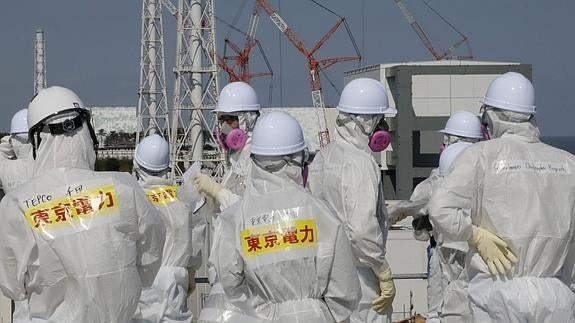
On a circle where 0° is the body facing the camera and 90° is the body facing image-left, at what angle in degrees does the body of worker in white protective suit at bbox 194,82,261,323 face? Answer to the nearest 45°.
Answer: approximately 45°

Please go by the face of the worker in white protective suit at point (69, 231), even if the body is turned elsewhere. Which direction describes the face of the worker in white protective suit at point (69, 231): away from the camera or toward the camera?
away from the camera

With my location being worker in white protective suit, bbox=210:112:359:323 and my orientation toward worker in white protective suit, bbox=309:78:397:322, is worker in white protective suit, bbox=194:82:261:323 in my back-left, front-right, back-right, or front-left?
front-left

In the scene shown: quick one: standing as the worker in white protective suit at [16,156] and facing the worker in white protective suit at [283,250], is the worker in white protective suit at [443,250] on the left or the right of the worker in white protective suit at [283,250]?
left

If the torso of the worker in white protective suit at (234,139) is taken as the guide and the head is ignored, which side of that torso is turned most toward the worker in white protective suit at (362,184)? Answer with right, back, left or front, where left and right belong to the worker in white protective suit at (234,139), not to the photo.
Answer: left

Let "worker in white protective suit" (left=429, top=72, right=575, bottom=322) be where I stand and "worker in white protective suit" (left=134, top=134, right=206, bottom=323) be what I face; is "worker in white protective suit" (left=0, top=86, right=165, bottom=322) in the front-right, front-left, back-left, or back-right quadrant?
front-left

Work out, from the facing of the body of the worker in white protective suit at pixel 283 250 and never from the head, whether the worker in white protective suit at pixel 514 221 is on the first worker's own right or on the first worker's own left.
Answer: on the first worker's own right

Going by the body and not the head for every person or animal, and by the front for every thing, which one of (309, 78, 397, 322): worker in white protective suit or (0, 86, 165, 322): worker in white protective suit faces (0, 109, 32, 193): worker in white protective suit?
(0, 86, 165, 322): worker in white protective suit

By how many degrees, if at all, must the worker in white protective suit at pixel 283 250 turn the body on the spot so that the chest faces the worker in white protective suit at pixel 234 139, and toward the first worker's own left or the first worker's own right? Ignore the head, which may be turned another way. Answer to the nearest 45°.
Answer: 0° — they already face them

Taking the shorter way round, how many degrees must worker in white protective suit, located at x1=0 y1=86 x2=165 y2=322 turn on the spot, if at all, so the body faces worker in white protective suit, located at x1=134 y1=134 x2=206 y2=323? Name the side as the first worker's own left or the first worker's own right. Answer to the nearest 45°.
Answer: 0° — they already face them

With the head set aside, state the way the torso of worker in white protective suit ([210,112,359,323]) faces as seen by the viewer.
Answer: away from the camera

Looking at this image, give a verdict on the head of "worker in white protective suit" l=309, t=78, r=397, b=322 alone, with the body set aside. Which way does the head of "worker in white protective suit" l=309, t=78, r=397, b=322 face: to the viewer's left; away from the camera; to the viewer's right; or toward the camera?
to the viewer's right

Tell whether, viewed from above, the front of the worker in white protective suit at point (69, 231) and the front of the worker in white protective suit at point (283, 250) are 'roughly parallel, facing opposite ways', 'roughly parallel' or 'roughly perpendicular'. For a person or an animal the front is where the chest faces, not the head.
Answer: roughly parallel

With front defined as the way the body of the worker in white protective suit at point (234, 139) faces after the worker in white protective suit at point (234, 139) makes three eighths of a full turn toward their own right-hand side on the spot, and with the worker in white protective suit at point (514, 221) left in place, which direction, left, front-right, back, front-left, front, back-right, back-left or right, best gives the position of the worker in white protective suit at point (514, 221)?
back-right

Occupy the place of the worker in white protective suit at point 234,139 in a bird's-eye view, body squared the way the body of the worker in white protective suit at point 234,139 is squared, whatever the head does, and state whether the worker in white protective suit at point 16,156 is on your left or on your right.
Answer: on your right

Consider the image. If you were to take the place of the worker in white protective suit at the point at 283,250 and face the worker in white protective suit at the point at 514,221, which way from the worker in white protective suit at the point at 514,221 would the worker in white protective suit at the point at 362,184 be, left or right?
left

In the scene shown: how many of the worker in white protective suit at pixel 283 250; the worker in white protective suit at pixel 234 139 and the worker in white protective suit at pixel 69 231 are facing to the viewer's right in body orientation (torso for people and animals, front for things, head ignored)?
0
